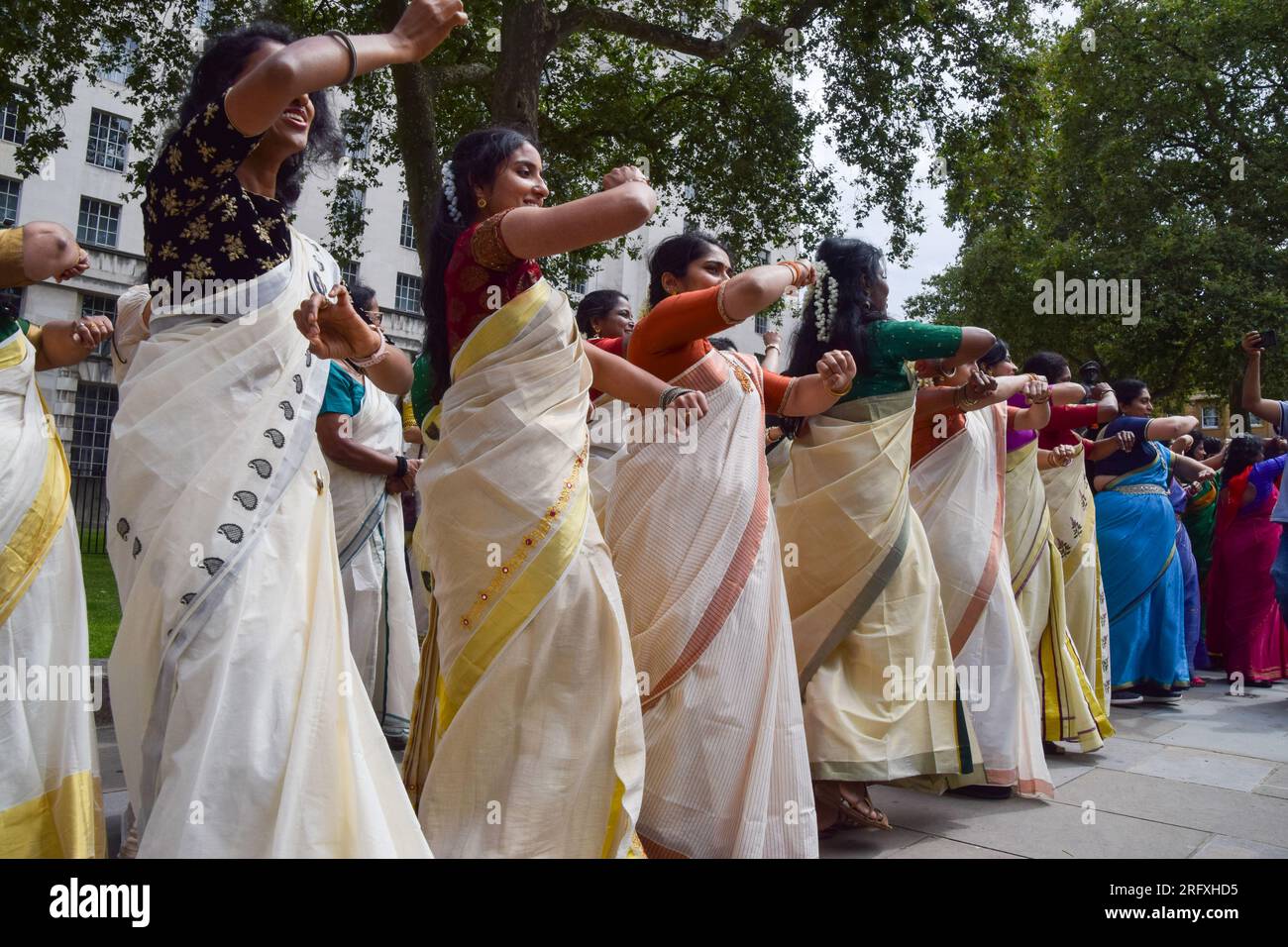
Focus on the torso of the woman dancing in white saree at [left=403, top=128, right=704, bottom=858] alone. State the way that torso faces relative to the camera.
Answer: to the viewer's right

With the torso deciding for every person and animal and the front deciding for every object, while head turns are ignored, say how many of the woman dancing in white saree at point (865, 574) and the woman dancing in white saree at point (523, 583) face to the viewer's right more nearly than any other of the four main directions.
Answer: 2

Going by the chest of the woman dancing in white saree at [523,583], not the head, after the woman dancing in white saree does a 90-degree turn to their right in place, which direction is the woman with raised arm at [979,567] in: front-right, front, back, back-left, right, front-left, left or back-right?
back-left

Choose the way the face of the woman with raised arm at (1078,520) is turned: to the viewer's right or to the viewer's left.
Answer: to the viewer's right

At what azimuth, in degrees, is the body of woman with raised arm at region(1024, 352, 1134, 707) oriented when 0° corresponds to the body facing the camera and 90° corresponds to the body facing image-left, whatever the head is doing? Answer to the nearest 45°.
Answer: approximately 270°

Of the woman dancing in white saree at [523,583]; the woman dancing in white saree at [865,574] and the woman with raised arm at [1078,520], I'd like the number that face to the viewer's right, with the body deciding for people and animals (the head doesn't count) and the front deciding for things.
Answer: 3

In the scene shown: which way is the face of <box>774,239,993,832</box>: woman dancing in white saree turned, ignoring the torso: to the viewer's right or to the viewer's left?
to the viewer's right

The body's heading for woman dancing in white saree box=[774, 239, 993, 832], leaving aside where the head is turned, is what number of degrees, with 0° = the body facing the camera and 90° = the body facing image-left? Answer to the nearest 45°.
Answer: approximately 270°

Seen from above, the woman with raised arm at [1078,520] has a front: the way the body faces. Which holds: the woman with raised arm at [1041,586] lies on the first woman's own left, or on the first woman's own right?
on the first woman's own right
